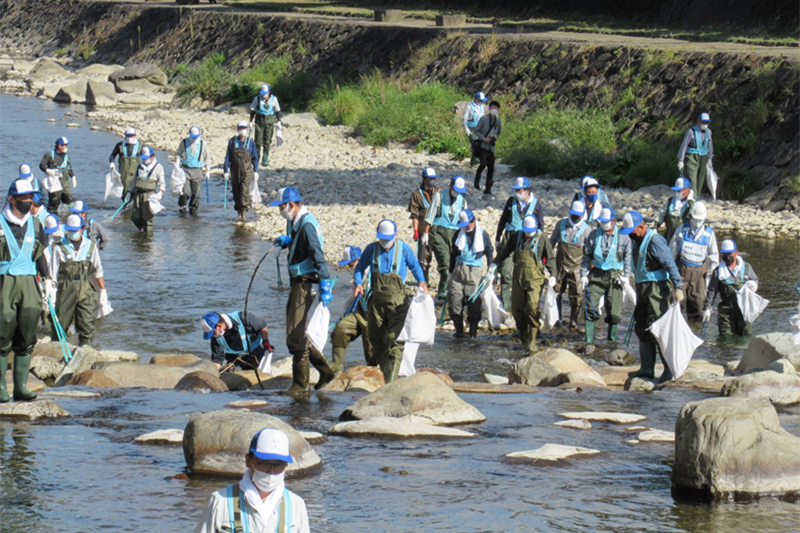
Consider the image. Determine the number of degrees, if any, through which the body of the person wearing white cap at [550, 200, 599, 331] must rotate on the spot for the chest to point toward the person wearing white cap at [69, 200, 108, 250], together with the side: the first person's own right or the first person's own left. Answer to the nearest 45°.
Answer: approximately 90° to the first person's own right

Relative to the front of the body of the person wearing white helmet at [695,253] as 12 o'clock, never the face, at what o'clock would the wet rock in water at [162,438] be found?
The wet rock in water is roughly at 1 o'clock from the person wearing white helmet.

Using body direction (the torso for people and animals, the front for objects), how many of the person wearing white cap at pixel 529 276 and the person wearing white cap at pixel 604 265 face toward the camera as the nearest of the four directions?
2

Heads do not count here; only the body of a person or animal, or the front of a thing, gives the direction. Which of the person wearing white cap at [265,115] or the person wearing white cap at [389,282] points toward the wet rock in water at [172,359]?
the person wearing white cap at [265,115]

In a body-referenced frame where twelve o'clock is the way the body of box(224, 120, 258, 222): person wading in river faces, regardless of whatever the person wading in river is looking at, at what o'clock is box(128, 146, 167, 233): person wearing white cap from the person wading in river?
The person wearing white cap is roughly at 2 o'clock from the person wading in river.

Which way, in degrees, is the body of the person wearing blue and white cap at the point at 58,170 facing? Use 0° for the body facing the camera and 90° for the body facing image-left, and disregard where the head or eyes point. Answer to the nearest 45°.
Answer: approximately 315°

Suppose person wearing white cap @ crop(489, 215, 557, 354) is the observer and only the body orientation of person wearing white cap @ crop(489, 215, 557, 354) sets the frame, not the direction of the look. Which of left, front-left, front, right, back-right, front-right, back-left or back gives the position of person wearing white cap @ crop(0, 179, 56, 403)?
front-right

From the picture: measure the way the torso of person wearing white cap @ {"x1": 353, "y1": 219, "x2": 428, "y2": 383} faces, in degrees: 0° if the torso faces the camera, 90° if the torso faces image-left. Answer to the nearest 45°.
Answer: approximately 0°

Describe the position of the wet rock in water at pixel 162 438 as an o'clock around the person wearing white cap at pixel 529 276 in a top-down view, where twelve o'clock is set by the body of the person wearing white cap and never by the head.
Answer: The wet rock in water is roughly at 1 o'clock from the person wearing white cap.

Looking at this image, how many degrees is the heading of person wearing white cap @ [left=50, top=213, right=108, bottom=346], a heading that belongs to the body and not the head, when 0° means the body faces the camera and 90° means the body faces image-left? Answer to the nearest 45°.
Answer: approximately 0°

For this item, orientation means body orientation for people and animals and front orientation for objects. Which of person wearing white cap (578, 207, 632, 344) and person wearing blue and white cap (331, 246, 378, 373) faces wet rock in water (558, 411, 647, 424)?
person wearing white cap (578, 207, 632, 344)
